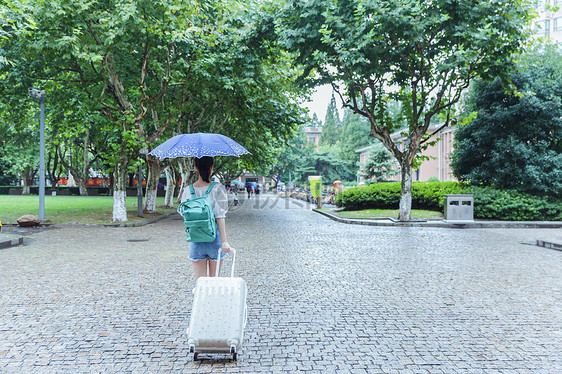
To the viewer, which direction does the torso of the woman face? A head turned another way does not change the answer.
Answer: away from the camera

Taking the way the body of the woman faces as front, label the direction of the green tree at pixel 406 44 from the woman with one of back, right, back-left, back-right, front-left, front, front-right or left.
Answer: front-right

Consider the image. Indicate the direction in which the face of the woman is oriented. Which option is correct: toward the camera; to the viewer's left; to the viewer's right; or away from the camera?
away from the camera

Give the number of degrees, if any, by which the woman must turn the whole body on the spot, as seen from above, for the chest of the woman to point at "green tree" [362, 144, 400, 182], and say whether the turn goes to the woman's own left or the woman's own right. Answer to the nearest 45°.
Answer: approximately 45° to the woman's own right

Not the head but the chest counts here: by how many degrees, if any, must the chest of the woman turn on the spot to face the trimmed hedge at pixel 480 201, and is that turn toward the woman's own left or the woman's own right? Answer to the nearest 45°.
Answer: approximately 45° to the woman's own right

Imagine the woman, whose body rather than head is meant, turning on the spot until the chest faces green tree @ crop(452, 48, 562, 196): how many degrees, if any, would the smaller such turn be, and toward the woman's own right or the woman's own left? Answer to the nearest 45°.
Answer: approximately 45° to the woman's own right

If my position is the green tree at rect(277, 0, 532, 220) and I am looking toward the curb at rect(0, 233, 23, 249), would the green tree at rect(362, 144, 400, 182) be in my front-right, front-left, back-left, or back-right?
back-right

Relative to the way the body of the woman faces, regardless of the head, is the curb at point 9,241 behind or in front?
in front
